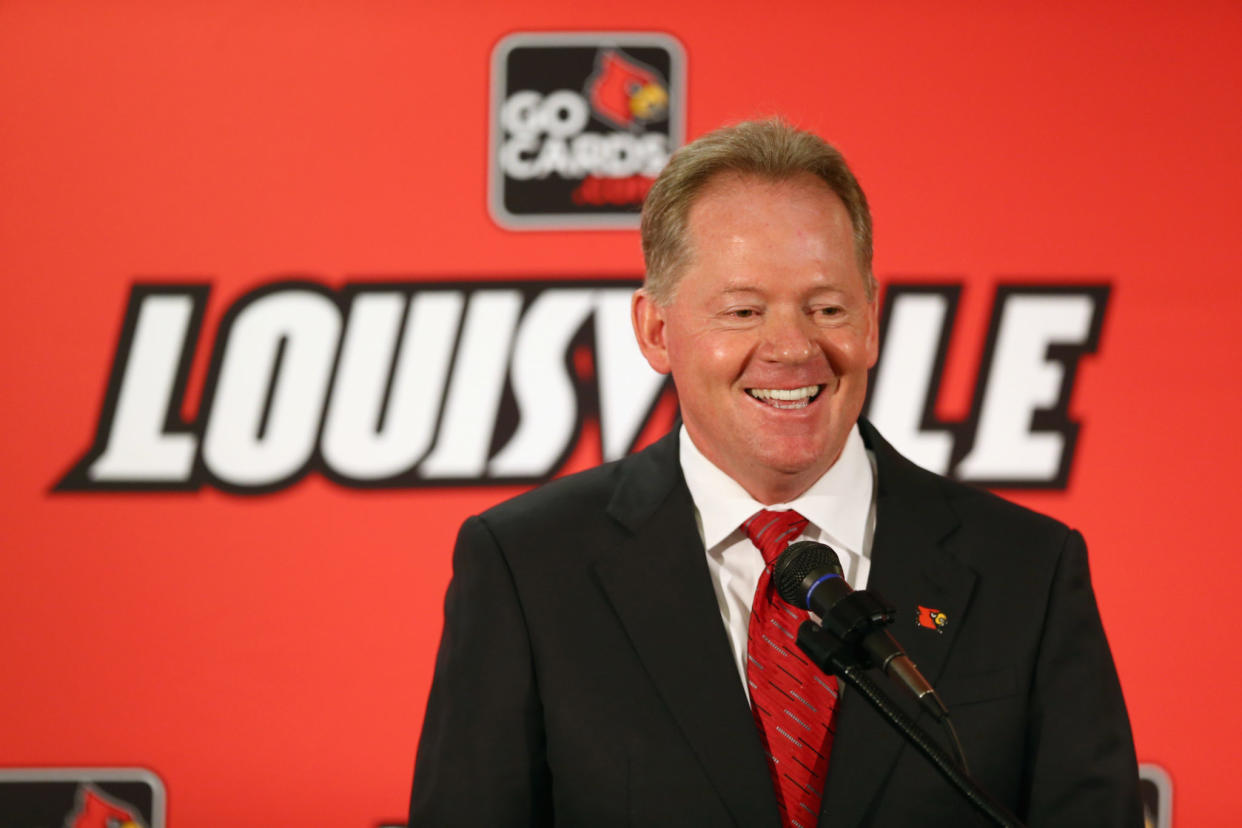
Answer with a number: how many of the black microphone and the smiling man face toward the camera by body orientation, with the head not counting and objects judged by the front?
1

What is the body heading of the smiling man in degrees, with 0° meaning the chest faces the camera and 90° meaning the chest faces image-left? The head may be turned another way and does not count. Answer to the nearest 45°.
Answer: approximately 0°

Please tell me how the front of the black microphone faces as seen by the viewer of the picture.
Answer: facing away from the viewer and to the left of the viewer
